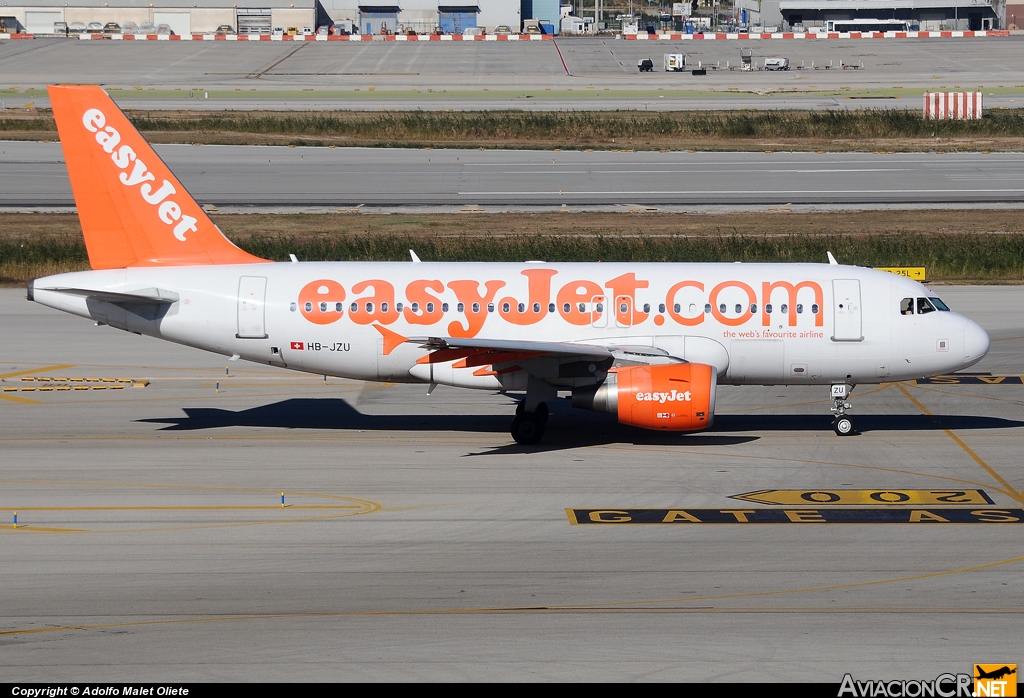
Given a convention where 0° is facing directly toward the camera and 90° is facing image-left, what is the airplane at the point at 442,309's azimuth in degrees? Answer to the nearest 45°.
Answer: approximately 270°
